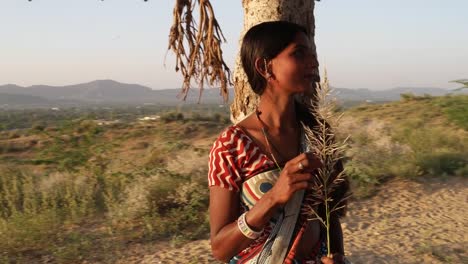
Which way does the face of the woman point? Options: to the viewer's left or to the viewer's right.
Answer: to the viewer's right

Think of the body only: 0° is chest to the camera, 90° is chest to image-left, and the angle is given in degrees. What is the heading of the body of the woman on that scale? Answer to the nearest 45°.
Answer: approximately 315°
